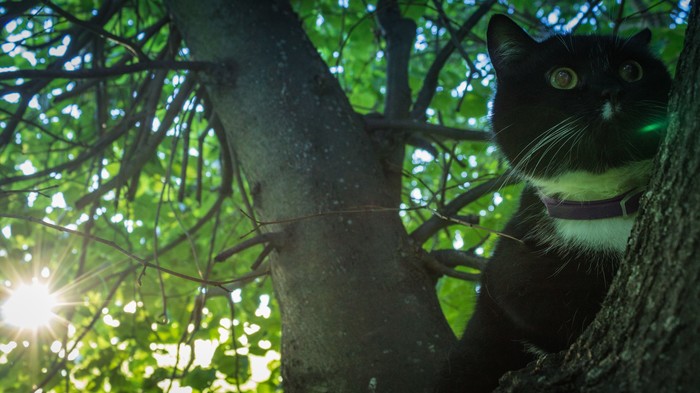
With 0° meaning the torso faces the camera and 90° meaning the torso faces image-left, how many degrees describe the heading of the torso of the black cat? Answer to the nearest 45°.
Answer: approximately 315°

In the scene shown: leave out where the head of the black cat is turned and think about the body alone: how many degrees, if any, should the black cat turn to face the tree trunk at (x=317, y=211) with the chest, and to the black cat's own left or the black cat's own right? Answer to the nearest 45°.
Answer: approximately 135° to the black cat's own right
